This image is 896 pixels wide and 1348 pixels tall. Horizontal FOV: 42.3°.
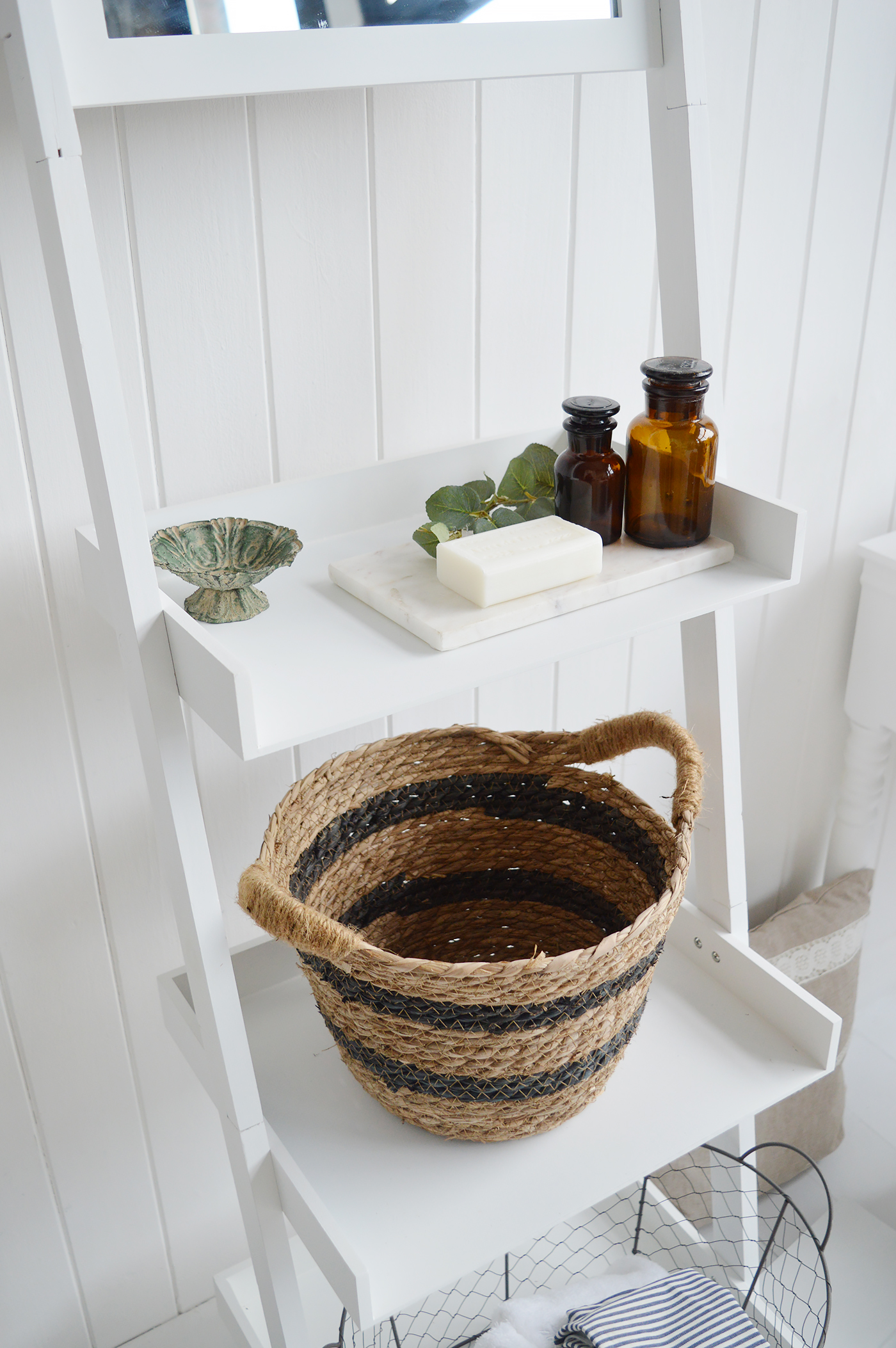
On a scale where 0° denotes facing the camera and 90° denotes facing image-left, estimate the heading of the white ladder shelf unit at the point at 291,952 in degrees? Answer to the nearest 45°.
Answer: approximately 315°

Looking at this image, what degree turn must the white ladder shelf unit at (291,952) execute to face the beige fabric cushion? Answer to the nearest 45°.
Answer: approximately 90° to its left
